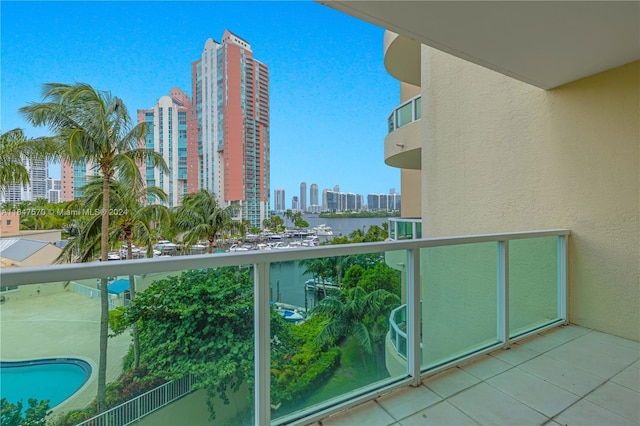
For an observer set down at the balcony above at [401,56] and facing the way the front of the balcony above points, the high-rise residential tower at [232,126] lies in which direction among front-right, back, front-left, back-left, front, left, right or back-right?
front-right

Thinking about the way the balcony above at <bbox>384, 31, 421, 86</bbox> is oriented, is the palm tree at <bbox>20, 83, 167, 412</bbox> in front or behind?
in front

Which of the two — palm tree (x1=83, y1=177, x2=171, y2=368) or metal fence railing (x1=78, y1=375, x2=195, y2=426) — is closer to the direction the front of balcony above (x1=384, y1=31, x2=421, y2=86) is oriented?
the palm tree

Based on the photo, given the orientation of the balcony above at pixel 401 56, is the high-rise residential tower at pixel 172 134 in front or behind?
in front

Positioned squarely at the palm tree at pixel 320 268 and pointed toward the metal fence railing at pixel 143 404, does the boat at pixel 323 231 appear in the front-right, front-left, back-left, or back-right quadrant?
back-right

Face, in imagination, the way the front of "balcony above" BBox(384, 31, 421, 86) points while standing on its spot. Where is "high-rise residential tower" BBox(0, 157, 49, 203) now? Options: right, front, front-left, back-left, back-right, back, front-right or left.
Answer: front

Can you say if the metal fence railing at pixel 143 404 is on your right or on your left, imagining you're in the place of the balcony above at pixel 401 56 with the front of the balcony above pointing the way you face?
on your left

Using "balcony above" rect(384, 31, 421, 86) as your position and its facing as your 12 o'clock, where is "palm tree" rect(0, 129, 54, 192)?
The palm tree is roughly at 12 o'clock from the balcony above.
